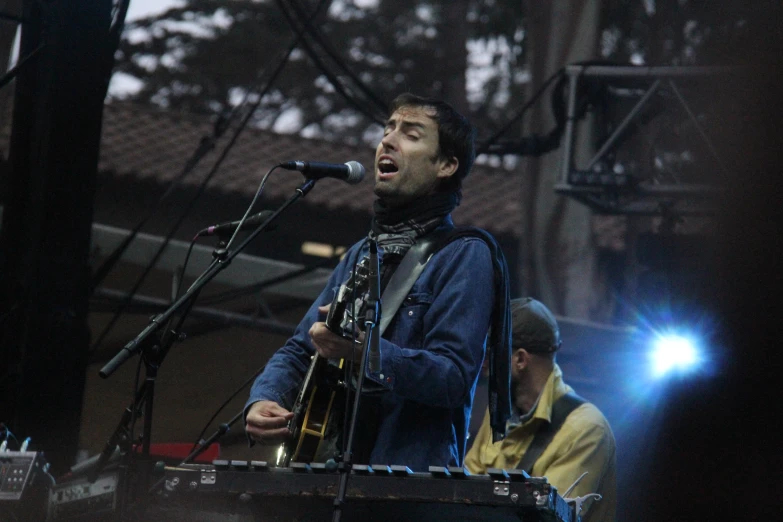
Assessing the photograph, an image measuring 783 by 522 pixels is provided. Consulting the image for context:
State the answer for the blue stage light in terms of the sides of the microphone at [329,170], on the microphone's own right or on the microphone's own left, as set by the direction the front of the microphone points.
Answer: on the microphone's own left

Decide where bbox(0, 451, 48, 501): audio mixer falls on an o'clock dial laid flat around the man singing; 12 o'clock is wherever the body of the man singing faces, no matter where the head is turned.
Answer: The audio mixer is roughly at 2 o'clock from the man singing.

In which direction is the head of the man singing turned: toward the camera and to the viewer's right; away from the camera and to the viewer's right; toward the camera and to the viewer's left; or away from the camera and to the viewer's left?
toward the camera and to the viewer's left

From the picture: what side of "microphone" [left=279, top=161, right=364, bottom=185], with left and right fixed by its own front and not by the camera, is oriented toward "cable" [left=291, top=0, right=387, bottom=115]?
left

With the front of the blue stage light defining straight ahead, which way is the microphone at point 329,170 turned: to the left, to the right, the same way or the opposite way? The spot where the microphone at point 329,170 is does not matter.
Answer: to the left

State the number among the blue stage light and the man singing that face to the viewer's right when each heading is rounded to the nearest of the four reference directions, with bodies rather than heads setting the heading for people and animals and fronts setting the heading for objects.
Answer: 0

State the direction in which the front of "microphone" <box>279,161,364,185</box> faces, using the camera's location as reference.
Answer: facing to the right of the viewer

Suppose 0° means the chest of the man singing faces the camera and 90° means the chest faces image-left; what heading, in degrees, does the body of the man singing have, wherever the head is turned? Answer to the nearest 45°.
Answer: approximately 45°

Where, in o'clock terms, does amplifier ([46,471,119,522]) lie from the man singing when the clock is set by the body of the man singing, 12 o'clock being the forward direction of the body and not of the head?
The amplifier is roughly at 2 o'clock from the man singing.

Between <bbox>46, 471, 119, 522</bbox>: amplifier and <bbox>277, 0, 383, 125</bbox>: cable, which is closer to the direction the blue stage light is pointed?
the amplifier

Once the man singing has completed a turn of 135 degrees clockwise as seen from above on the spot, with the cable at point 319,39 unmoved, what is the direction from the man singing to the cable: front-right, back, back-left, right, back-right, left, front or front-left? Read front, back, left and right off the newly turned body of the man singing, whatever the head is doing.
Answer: front
